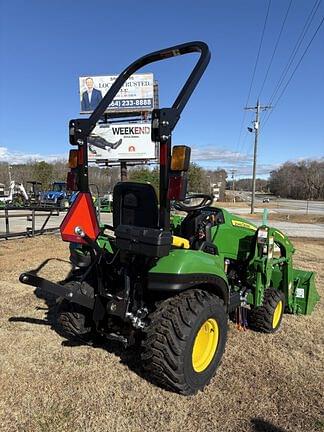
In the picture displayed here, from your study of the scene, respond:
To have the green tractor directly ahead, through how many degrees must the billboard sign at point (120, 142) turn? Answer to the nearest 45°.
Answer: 0° — it already faces it

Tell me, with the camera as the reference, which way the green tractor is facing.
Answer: facing away from the viewer and to the right of the viewer

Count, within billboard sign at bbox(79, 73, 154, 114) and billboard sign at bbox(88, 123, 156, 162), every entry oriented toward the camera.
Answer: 2

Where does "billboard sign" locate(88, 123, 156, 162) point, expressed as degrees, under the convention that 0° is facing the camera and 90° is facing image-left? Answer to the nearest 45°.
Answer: approximately 0°

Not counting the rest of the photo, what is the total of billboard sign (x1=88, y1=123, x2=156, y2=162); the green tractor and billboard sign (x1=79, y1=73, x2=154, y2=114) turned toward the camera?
2

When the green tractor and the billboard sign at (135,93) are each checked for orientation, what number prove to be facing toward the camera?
1
